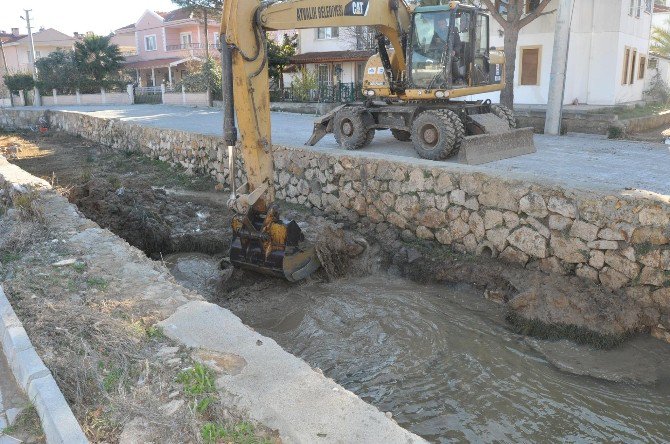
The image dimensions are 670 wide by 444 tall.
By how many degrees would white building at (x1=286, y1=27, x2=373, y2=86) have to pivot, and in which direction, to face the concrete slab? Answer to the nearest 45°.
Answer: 0° — it already faces it

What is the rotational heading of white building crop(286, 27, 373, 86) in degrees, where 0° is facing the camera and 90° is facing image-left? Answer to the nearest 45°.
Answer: approximately 0°

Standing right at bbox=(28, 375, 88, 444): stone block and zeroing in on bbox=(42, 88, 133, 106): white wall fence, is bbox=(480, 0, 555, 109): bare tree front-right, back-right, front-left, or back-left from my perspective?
front-right

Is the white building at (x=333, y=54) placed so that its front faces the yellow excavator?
yes

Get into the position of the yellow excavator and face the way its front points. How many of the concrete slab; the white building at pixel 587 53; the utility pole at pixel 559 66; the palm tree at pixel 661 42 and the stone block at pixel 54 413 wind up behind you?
3

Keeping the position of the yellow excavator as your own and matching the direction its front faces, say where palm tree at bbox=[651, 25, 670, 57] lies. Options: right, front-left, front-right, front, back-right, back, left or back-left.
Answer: back

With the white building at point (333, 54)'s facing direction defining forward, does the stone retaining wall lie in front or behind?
in front

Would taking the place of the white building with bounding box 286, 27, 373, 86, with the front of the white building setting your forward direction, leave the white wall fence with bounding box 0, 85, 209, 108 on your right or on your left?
on your right

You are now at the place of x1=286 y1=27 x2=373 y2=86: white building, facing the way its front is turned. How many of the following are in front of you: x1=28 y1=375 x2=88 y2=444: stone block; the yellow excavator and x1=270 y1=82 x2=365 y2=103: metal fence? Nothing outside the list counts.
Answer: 3

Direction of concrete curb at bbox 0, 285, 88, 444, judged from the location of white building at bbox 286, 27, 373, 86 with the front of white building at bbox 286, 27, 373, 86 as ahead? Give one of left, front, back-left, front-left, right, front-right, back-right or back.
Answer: front

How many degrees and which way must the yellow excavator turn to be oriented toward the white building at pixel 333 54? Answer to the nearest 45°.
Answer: approximately 135° to its right

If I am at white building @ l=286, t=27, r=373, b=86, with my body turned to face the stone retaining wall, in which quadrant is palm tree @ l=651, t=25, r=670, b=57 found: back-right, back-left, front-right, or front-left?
front-left

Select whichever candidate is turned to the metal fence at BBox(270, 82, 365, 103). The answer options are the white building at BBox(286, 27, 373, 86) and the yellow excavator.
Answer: the white building

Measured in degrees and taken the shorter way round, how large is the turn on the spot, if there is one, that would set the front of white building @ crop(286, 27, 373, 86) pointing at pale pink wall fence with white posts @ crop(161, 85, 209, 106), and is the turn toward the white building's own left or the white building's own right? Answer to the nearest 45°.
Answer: approximately 90° to the white building's own right

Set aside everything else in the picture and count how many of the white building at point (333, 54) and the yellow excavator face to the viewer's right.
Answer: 0

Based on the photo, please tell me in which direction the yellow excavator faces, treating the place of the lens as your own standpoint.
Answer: facing the viewer and to the left of the viewer

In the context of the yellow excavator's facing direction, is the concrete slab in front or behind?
in front
